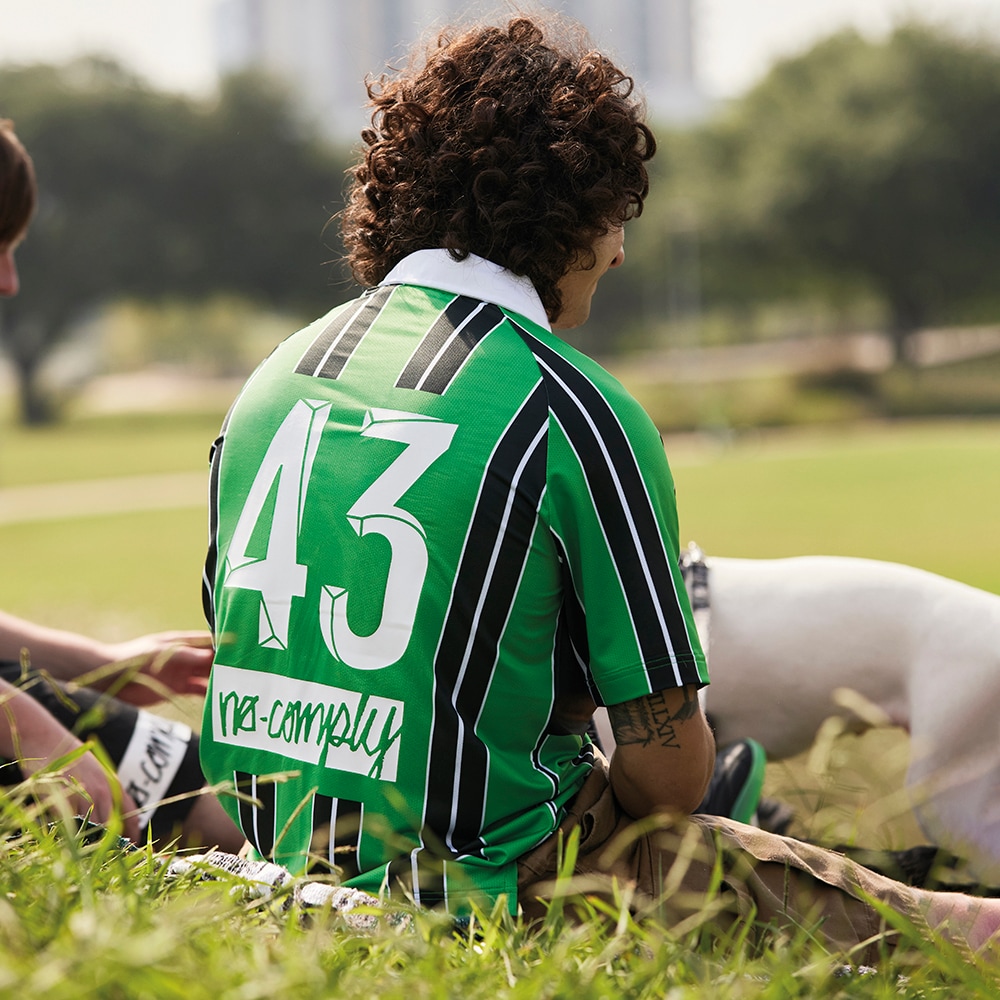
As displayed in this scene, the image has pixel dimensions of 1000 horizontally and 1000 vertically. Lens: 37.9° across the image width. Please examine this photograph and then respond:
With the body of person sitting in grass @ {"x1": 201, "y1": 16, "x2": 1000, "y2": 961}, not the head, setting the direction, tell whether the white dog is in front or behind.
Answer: in front

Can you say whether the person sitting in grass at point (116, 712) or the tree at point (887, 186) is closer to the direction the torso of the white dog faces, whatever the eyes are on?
the person sitting in grass

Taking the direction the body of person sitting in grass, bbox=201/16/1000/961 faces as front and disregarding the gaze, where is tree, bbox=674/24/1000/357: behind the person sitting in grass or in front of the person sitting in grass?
in front

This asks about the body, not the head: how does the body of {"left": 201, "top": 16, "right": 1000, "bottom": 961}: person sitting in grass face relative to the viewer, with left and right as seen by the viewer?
facing away from the viewer and to the right of the viewer

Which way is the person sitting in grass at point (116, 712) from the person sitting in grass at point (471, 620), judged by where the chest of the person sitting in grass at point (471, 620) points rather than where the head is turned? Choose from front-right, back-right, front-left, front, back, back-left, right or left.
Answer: left

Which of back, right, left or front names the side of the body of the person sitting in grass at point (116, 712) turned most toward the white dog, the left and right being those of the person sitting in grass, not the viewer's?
front

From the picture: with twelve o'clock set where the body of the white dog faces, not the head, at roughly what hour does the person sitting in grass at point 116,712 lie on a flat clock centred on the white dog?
The person sitting in grass is roughly at 11 o'clock from the white dog.

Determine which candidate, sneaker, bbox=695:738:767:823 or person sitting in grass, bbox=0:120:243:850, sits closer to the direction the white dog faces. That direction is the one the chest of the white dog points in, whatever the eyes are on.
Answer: the person sitting in grass

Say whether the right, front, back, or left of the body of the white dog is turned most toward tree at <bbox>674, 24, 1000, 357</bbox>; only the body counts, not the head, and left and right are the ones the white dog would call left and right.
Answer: right

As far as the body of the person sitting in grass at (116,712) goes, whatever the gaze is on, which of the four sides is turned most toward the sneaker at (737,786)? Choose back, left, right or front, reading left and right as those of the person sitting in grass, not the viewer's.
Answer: front

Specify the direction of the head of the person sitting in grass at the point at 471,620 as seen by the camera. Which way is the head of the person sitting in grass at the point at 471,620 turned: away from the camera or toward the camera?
away from the camera

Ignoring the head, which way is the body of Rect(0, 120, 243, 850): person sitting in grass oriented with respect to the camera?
to the viewer's right

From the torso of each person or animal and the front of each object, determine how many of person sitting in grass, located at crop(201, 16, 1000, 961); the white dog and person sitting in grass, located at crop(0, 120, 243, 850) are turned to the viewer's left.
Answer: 1

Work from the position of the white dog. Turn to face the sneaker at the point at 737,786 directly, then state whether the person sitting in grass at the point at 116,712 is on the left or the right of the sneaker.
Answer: right

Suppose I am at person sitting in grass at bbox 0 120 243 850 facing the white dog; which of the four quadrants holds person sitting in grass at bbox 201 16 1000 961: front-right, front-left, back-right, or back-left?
front-right

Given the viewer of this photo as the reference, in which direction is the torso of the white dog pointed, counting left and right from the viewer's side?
facing to the left of the viewer
